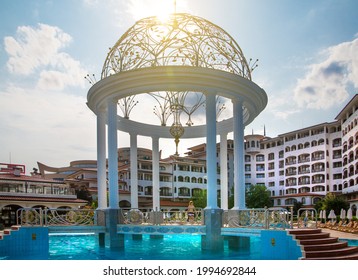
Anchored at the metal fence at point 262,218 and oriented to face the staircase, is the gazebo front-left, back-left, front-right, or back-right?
back-right

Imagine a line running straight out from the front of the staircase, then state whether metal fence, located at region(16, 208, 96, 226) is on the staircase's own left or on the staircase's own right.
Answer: on the staircase's own right
